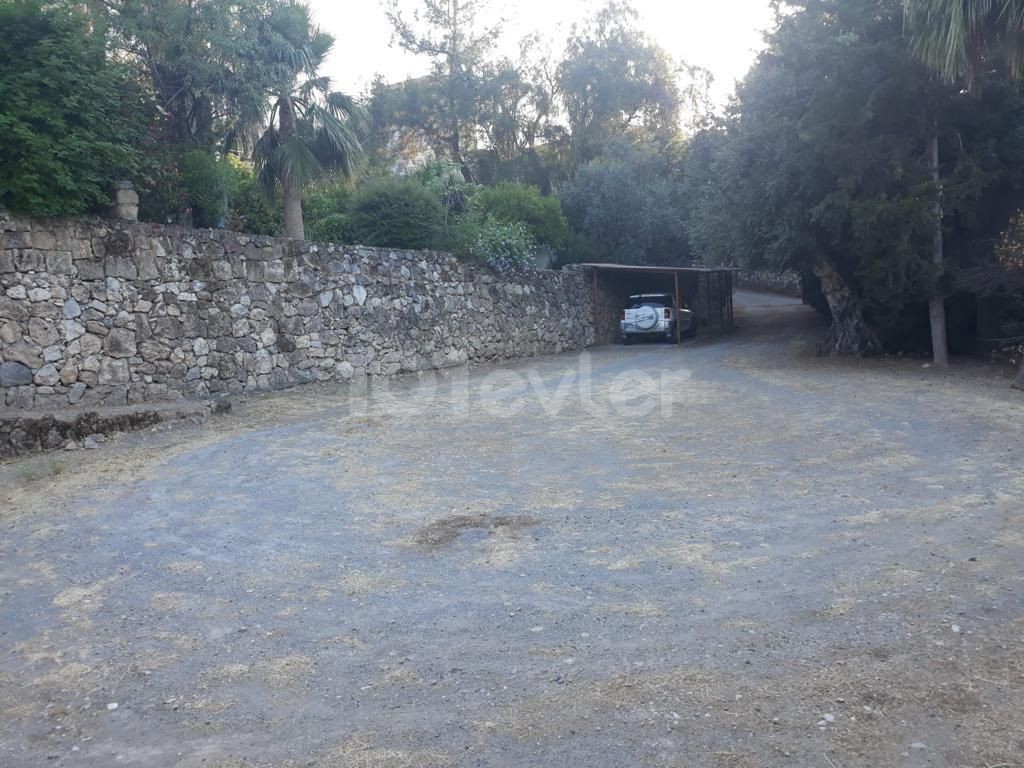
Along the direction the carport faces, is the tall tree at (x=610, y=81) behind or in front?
behind

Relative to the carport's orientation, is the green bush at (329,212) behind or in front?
in front

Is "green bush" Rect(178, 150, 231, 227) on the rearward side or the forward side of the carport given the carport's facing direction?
on the forward side

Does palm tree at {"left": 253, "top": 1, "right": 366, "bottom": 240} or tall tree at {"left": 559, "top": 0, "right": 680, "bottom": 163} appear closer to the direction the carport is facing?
the palm tree

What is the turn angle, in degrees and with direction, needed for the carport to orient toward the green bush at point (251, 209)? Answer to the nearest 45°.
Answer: approximately 45° to its right

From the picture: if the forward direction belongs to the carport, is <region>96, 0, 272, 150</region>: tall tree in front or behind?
in front

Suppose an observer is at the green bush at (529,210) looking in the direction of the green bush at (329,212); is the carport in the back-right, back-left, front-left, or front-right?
back-left

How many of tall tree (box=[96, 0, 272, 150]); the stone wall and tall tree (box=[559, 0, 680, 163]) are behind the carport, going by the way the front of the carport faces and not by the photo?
1

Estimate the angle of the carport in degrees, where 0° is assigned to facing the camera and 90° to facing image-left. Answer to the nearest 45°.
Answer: approximately 0°

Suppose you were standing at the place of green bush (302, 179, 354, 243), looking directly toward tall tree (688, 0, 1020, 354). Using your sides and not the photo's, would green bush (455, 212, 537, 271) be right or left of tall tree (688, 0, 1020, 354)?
left
